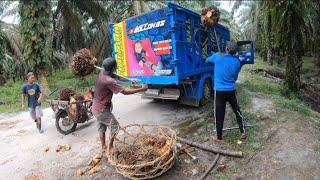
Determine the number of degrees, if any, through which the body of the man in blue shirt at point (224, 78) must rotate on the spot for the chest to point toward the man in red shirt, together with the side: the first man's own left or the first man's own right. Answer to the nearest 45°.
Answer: approximately 135° to the first man's own left

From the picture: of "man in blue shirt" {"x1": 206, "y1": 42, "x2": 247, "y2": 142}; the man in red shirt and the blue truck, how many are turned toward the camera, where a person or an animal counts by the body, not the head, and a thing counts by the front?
0

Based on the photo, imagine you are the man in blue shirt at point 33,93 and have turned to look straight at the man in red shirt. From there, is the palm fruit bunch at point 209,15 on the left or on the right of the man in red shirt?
left

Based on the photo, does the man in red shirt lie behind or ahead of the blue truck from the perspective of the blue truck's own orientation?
behind

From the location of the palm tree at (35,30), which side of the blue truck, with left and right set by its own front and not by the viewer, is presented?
left

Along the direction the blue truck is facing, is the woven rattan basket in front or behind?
behind

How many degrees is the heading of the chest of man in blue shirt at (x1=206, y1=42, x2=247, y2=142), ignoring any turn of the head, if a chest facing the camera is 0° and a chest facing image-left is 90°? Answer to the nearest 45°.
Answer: approximately 180°

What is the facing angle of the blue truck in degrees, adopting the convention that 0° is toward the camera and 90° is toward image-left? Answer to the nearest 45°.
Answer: approximately 225°

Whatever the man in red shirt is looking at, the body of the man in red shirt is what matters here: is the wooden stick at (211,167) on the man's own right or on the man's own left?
on the man's own right

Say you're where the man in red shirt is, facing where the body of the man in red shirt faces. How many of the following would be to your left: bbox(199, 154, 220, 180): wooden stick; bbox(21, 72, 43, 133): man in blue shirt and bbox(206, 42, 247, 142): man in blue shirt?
1

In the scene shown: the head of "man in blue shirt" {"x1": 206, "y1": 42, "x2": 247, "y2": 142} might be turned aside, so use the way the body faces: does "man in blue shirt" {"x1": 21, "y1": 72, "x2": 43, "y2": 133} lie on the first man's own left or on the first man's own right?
on the first man's own left

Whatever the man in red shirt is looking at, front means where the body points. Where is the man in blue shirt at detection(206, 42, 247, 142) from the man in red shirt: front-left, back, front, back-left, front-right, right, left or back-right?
front-right

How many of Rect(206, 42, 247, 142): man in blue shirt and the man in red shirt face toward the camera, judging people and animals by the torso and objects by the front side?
0

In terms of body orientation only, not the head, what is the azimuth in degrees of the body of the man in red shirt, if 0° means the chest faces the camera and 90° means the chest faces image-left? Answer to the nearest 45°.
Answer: approximately 225°

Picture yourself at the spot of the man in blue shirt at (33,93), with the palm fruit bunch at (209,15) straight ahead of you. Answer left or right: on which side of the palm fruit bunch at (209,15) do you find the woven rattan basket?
right
